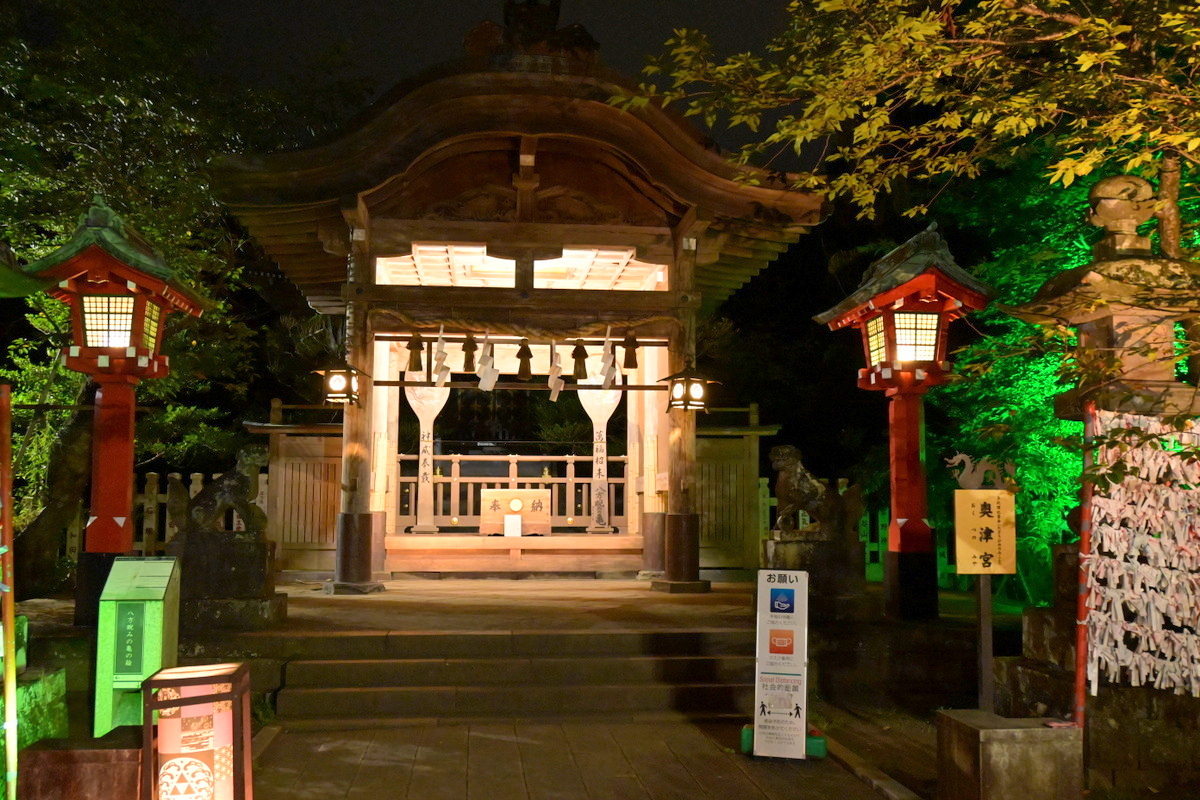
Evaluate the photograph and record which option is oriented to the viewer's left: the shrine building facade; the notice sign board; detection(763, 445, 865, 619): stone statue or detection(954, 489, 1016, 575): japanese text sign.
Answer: the stone statue

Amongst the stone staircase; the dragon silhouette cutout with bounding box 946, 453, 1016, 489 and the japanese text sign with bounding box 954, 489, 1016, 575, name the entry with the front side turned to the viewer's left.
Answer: the dragon silhouette cutout

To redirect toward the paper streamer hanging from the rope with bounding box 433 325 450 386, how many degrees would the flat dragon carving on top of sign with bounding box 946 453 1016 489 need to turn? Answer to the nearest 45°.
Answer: approximately 45° to its right

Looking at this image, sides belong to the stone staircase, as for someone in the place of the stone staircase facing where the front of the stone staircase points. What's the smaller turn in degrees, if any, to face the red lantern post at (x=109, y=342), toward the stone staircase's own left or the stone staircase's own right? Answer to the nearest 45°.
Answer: approximately 90° to the stone staircase's own right

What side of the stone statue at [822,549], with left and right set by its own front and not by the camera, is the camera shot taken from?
left

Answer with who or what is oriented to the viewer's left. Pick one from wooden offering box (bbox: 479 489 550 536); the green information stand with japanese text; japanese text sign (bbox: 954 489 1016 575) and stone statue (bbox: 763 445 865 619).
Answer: the stone statue

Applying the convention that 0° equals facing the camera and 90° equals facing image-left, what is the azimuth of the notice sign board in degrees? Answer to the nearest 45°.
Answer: approximately 0°

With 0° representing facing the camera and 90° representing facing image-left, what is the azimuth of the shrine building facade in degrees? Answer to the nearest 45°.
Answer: approximately 0°
